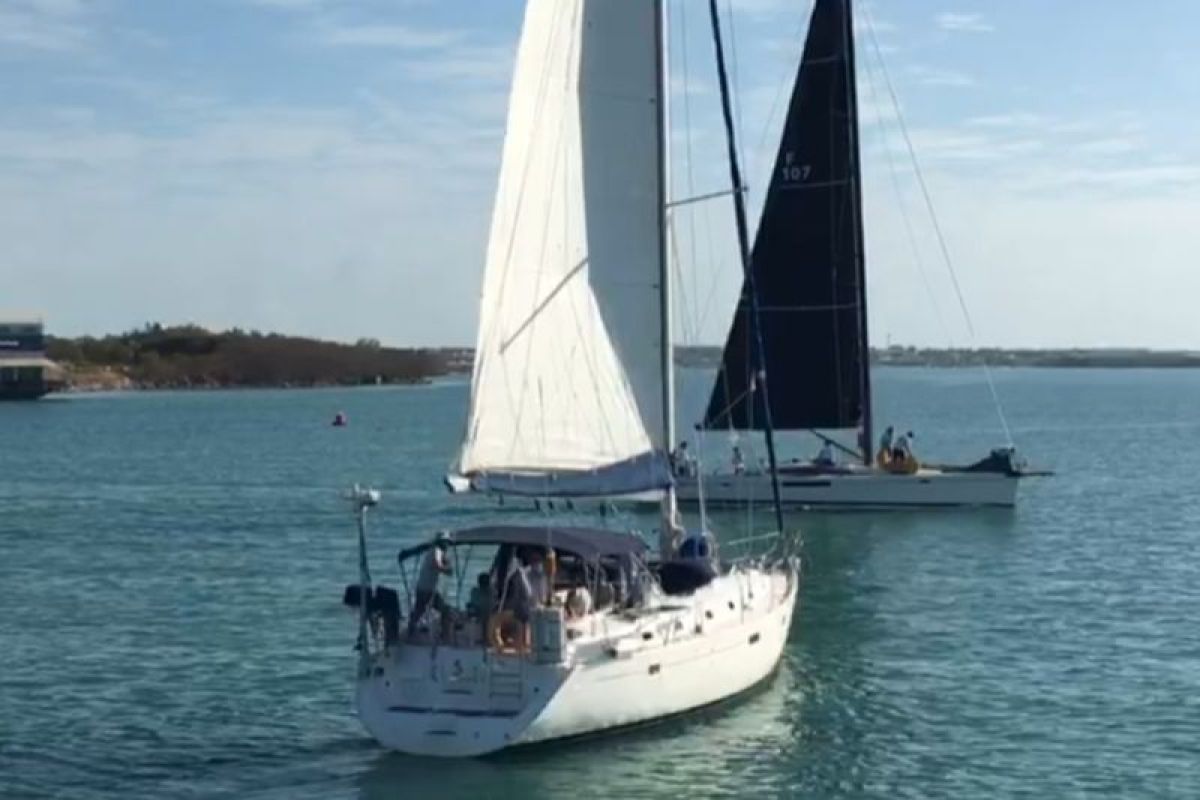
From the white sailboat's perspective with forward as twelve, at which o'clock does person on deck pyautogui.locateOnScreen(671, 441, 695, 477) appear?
The person on deck is roughly at 11 o'clock from the white sailboat.

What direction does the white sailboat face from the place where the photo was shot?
facing away from the viewer and to the right of the viewer
